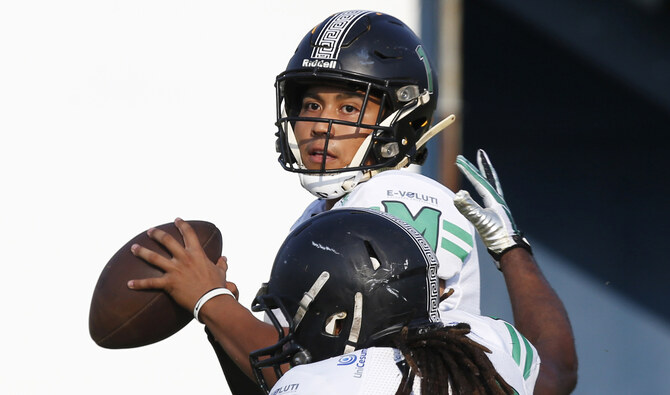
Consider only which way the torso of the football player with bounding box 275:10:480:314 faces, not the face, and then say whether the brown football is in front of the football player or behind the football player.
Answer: in front

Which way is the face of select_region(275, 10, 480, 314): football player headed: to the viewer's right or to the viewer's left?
to the viewer's left

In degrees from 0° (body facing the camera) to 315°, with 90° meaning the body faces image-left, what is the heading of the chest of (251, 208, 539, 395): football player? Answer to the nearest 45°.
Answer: approximately 135°

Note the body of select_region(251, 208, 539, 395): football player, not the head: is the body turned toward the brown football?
yes

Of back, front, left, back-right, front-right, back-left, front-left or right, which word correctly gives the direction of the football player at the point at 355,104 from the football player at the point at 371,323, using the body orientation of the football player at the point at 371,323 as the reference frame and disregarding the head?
front-right

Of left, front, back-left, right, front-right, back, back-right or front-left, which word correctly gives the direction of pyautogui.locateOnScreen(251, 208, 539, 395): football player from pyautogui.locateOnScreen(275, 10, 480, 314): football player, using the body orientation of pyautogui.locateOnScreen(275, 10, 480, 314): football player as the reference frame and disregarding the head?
front-left

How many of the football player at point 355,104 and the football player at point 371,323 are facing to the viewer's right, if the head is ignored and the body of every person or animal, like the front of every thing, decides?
0
